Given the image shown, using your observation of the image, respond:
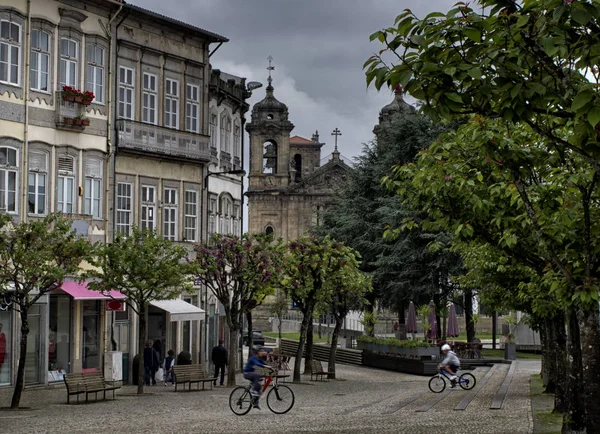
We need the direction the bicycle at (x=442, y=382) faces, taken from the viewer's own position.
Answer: facing to the left of the viewer

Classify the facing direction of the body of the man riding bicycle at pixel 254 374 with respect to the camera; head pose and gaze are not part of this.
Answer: to the viewer's right

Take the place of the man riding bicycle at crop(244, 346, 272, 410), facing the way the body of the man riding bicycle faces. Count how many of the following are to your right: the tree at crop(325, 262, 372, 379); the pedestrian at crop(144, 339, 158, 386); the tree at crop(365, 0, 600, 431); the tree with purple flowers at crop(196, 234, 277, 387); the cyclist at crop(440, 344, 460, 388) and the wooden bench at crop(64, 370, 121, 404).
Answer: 1

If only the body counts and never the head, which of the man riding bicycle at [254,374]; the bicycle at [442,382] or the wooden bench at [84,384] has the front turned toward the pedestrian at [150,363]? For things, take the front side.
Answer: the bicycle

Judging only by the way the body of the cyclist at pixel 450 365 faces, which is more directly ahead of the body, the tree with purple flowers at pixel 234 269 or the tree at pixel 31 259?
the tree with purple flowers

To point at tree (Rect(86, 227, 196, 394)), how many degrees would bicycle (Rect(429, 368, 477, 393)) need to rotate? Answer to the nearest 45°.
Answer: approximately 45° to its left

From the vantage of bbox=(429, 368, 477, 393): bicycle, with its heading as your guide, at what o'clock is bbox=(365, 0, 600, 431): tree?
The tree is roughly at 9 o'clock from the bicycle.

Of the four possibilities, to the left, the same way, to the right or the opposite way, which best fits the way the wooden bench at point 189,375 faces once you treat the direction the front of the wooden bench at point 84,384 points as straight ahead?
the same way

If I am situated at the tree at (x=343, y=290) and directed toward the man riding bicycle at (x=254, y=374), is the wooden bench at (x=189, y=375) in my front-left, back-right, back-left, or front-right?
front-right

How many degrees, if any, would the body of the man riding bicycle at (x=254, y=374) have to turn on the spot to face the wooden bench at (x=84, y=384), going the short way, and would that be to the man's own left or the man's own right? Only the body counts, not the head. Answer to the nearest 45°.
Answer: approximately 135° to the man's own left

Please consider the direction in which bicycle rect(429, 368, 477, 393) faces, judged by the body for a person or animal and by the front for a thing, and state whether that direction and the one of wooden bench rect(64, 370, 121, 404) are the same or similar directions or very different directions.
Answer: very different directions

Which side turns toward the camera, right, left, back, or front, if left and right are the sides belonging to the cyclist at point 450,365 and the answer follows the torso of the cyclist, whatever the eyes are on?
left

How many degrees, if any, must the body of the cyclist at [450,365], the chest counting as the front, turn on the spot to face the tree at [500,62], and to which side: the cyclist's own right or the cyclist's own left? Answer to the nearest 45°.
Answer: approximately 90° to the cyclist's own left
